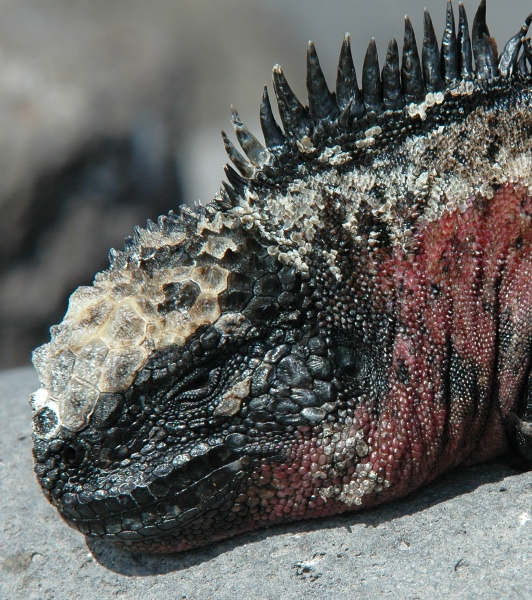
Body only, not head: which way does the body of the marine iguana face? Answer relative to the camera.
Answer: to the viewer's left
